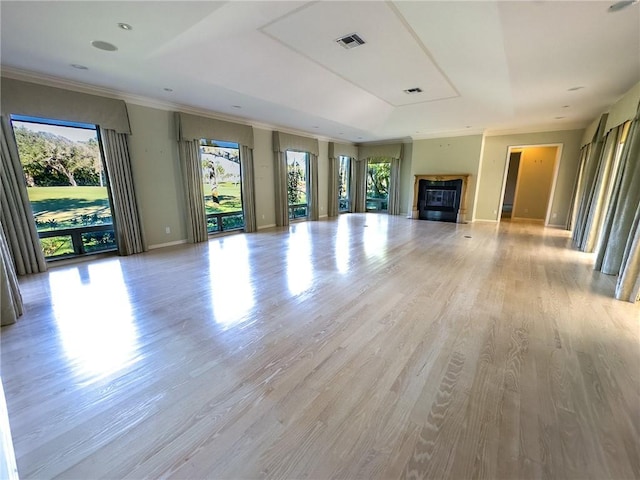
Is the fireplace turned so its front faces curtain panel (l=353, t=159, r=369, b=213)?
no

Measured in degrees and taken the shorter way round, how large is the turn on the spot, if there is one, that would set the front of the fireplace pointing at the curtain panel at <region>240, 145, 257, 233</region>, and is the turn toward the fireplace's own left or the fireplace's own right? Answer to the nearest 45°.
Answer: approximately 45° to the fireplace's own right

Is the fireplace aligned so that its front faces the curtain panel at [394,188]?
no

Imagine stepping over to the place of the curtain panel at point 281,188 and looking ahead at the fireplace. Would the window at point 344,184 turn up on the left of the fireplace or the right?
left

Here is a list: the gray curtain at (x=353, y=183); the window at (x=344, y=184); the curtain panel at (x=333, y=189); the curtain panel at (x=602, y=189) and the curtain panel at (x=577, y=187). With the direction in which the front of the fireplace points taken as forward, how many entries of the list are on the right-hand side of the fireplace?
3

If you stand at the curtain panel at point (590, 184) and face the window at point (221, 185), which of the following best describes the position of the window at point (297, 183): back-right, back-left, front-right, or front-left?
front-right

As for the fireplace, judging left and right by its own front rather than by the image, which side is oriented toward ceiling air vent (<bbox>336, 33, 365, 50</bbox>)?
front

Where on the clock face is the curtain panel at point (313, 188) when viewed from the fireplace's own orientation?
The curtain panel is roughly at 2 o'clock from the fireplace.

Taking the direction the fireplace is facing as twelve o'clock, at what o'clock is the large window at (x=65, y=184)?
The large window is roughly at 1 o'clock from the fireplace.

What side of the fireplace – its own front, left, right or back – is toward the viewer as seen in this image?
front

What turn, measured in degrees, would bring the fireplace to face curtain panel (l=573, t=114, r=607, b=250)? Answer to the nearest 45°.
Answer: approximately 45° to its left

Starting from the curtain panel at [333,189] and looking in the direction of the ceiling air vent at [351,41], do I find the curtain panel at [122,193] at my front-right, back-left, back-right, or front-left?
front-right

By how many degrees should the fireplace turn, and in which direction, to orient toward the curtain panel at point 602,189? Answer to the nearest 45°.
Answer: approximately 45° to its left

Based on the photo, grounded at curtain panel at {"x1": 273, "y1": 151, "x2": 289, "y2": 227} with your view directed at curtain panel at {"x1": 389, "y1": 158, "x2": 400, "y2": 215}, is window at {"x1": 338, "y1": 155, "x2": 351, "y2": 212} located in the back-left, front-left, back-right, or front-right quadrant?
front-left

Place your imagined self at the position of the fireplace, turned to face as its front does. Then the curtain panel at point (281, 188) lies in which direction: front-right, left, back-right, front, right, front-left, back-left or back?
front-right
